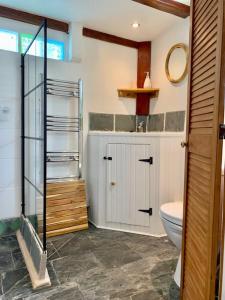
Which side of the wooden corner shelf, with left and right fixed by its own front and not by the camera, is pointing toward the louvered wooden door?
front

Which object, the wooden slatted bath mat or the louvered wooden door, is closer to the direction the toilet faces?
the wooden slatted bath mat

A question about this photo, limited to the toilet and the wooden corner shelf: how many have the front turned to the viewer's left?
1

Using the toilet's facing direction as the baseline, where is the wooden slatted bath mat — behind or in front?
in front

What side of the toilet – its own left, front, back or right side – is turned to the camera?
left

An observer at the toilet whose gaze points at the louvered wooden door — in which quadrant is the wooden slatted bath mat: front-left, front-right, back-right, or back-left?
back-right

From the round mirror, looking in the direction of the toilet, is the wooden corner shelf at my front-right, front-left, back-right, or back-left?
back-right

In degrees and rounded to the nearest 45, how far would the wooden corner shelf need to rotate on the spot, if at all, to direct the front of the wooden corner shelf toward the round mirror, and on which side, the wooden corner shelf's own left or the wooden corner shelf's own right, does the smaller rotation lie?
approximately 45° to the wooden corner shelf's own left

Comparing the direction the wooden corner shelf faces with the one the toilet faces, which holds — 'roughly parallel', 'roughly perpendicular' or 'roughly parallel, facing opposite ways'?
roughly perpendicular
